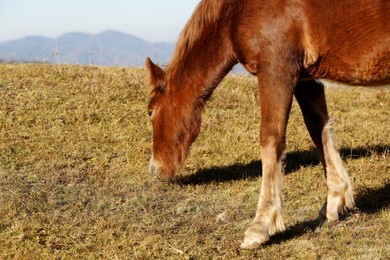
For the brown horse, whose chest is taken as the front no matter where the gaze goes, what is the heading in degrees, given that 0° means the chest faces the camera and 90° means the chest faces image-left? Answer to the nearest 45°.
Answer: approximately 90°
